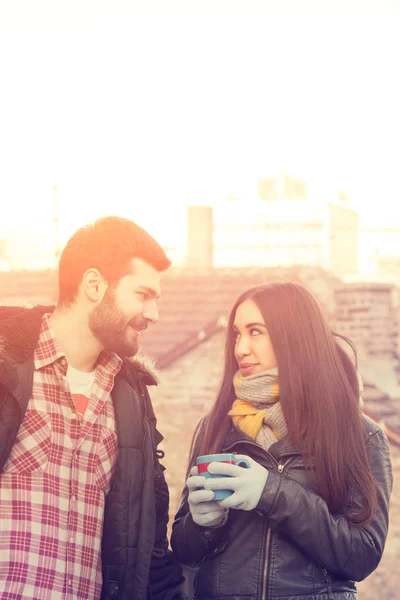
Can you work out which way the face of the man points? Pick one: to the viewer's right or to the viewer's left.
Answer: to the viewer's right

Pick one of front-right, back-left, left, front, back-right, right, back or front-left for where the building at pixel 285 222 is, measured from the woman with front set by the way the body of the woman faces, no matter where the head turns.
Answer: back-right

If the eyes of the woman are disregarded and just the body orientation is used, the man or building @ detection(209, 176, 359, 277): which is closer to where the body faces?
the man

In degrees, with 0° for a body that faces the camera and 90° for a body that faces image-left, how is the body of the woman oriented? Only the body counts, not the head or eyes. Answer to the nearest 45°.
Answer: approximately 45°

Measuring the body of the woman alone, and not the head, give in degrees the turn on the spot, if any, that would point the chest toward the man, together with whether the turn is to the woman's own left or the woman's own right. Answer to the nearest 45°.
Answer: approximately 45° to the woman's own right
